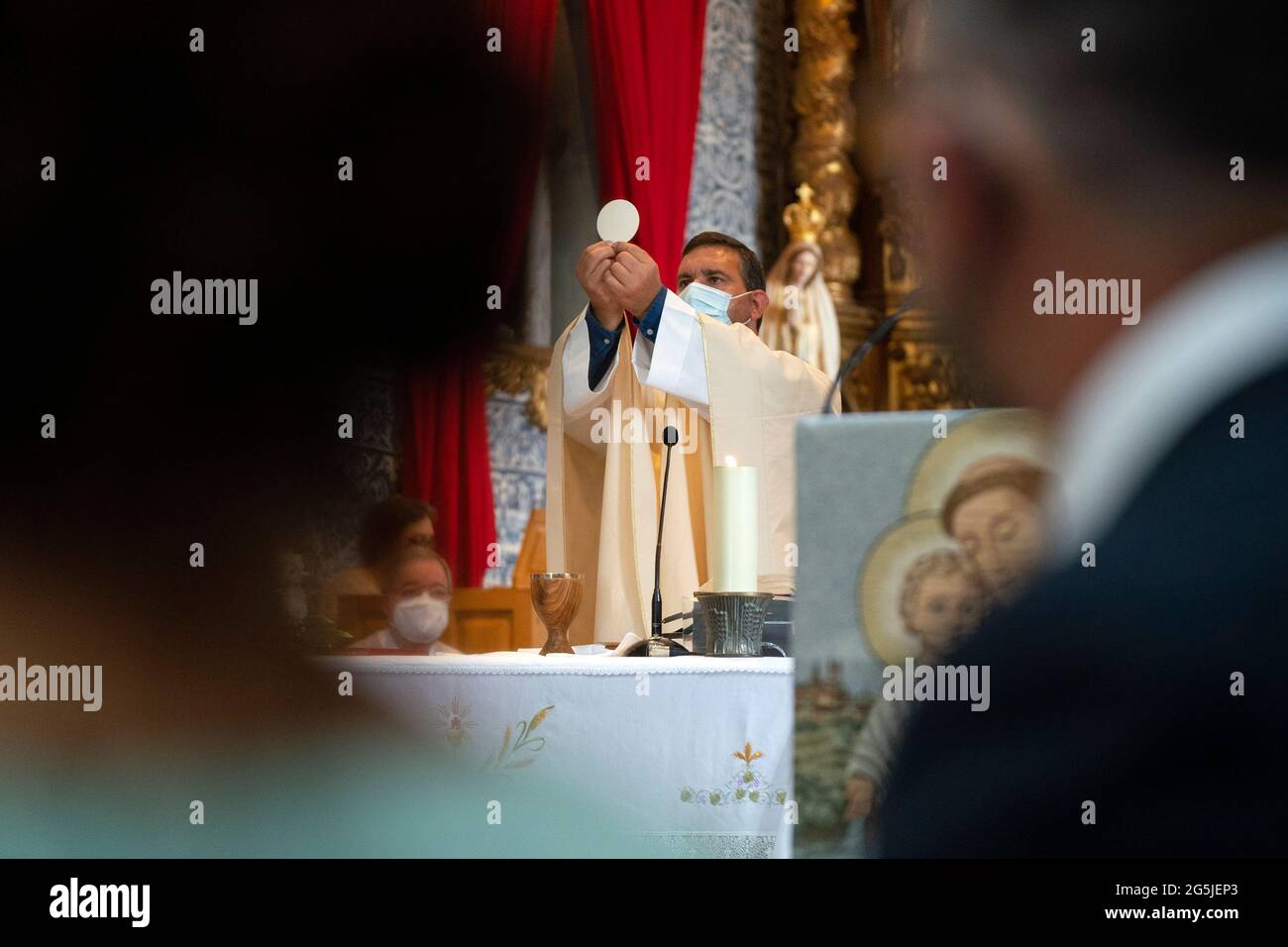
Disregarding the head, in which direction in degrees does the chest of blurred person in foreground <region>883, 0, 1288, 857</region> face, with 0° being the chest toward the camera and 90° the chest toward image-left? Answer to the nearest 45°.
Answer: approximately 135°

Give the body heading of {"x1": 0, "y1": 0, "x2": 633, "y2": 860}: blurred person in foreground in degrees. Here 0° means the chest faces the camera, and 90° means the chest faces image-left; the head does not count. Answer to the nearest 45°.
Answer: approximately 180°

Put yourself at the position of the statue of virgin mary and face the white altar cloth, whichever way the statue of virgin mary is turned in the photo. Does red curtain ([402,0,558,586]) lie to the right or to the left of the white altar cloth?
right

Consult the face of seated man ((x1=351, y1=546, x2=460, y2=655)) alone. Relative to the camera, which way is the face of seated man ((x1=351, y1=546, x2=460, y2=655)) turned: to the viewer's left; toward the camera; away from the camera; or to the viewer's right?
toward the camera

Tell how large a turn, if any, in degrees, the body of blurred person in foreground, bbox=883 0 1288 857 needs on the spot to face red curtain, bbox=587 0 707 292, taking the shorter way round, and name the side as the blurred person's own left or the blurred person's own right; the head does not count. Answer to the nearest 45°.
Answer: approximately 45° to the blurred person's own right

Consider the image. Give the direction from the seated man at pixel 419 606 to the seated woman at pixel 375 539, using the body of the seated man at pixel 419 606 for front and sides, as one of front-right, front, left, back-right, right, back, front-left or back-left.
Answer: back

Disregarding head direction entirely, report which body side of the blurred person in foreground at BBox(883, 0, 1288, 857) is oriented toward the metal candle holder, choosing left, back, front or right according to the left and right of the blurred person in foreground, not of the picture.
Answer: front

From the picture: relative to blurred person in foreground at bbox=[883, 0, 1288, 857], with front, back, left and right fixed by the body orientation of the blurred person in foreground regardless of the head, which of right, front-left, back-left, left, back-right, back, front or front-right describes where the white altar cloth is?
front

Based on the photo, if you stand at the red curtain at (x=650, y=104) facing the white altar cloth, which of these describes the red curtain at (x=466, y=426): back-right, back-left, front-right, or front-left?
front-right

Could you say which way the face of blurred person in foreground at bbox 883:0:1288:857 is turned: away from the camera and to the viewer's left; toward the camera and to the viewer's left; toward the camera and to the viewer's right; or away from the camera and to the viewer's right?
away from the camera and to the viewer's left

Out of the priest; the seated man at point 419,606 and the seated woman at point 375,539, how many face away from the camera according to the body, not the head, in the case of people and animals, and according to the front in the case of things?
0

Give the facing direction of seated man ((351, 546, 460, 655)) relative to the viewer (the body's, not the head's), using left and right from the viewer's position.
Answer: facing the viewer

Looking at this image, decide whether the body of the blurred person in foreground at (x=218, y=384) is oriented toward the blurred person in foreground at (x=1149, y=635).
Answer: no

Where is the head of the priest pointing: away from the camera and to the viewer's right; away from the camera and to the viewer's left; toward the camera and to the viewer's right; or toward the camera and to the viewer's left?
toward the camera and to the viewer's left

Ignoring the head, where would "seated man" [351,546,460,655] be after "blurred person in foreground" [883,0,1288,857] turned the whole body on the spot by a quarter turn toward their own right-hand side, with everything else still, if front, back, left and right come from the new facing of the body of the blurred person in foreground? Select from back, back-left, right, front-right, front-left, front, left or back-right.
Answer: left

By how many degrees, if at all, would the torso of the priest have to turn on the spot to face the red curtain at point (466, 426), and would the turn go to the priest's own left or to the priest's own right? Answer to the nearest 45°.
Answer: approximately 135° to the priest's own right
